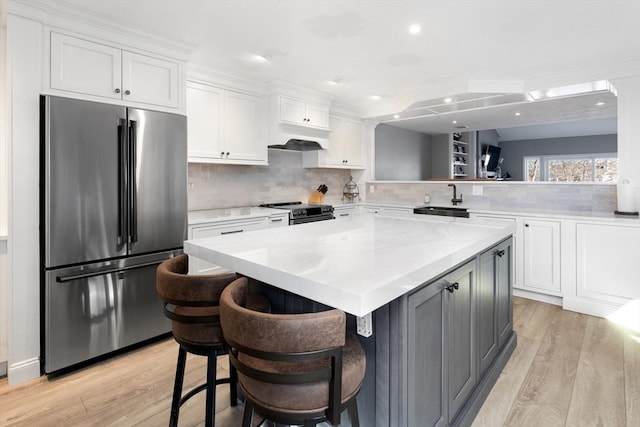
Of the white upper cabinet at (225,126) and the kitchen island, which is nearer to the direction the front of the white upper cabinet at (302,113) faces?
the kitchen island

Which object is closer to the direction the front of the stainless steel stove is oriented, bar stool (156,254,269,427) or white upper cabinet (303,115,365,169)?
the bar stool

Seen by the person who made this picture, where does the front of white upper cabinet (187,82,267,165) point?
facing the viewer and to the right of the viewer

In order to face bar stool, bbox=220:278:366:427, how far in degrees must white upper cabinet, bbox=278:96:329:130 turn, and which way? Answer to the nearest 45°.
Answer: approximately 45° to its right

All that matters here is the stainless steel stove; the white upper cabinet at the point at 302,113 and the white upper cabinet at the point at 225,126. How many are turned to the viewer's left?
0

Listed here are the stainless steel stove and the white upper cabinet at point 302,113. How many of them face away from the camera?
0

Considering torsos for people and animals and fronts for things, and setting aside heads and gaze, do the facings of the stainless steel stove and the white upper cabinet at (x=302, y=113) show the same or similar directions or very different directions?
same or similar directions

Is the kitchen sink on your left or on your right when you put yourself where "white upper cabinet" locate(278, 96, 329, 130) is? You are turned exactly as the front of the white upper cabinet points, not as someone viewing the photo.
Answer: on your left

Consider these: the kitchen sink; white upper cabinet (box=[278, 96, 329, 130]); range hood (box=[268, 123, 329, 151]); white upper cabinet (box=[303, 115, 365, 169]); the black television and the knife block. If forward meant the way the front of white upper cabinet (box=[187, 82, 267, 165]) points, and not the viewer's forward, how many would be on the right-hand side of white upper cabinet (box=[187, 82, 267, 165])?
0

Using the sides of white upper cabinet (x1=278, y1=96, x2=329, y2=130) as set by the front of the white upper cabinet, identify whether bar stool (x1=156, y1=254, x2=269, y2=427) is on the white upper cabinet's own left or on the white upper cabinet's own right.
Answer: on the white upper cabinet's own right

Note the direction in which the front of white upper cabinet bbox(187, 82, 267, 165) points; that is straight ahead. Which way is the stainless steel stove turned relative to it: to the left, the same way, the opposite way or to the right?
the same way

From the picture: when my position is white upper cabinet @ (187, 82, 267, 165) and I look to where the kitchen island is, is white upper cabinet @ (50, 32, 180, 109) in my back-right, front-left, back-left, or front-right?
front-right

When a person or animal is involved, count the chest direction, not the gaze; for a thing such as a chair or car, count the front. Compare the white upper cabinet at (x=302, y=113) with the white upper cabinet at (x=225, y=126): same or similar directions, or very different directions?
same or similar directions
